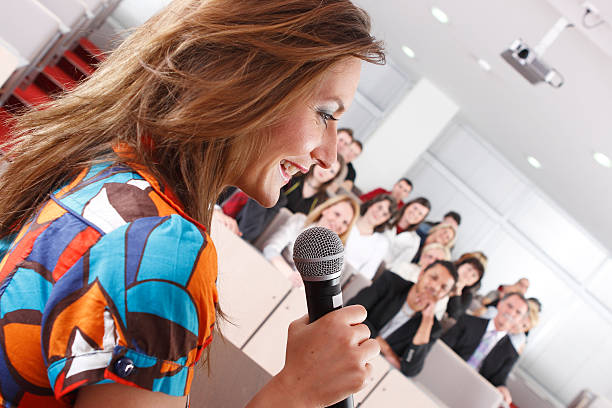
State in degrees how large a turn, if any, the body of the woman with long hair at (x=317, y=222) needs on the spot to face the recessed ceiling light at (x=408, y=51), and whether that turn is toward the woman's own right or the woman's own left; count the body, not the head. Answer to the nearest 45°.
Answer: approximately 180°

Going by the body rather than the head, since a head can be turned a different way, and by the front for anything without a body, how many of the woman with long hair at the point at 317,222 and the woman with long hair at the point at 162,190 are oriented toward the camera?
1

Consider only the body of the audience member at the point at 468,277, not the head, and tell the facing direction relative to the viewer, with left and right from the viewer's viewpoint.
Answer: facing the viewer and to the left of the viewer

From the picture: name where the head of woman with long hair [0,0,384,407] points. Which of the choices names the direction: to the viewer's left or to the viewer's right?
to the viewer's right

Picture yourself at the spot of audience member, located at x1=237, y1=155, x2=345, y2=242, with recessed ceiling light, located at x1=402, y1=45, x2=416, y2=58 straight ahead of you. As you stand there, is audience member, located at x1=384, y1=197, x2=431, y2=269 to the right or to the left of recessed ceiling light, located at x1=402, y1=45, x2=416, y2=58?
right

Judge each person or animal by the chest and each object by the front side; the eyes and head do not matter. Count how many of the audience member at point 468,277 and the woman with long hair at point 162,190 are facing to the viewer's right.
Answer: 1

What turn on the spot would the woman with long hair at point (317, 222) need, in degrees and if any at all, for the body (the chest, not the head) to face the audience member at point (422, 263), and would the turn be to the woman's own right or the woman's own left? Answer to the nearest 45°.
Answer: approximately 135° to the woman's own left

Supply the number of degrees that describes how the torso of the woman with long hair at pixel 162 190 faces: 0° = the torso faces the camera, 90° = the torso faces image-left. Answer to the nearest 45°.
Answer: approximately 270°
